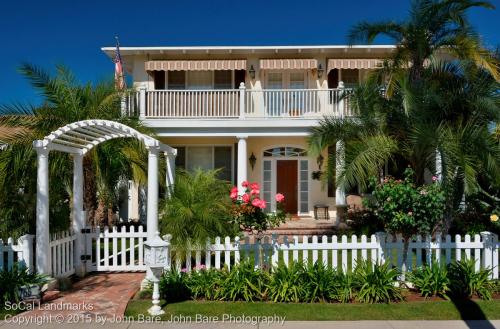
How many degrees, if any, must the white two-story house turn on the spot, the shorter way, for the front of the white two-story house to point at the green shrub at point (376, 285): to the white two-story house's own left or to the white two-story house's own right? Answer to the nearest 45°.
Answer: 0° — it already faces it

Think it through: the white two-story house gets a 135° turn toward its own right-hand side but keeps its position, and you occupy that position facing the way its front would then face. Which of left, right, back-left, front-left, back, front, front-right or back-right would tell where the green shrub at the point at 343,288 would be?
back-left

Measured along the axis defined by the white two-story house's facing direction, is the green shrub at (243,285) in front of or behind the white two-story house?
in front

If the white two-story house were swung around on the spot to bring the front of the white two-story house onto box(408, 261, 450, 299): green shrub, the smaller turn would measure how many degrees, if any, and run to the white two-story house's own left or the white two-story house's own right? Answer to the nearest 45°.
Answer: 0° — it already faces it

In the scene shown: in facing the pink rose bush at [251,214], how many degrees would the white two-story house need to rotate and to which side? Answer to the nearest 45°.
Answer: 0° — it already faces it

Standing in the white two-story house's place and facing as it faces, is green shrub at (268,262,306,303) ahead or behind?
ahead

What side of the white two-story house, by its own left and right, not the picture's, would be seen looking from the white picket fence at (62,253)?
front

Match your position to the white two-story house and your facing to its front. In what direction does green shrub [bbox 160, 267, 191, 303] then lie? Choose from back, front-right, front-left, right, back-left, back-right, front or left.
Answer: front

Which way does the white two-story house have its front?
toward the camera

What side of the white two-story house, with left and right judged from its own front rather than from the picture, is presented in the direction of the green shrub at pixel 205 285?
front

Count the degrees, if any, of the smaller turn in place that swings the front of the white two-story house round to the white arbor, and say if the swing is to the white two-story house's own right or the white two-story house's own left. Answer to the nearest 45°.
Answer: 0° — it already faces it
